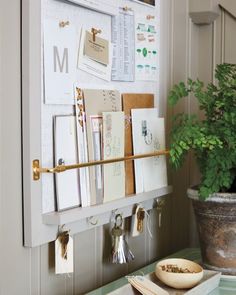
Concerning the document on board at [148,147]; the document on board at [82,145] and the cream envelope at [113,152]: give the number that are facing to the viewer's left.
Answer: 0

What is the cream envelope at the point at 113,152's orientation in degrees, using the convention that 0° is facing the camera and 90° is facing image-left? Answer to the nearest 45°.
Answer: approximately 315°

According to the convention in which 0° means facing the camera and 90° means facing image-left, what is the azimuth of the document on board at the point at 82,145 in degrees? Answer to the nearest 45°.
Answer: approximately 315°

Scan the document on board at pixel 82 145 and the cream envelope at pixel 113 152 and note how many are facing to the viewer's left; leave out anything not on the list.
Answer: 0

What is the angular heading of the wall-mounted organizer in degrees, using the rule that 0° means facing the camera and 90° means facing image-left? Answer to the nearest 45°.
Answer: approximately 315°

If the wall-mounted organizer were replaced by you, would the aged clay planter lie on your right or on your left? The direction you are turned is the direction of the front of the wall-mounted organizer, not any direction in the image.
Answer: on your left

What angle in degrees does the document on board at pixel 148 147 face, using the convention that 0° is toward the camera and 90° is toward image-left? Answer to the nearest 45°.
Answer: approximately 315°
